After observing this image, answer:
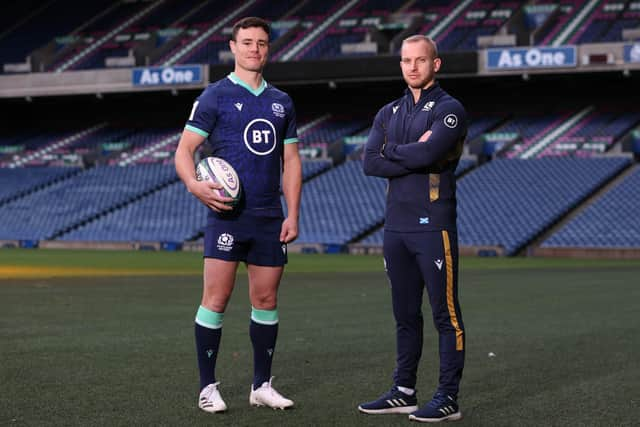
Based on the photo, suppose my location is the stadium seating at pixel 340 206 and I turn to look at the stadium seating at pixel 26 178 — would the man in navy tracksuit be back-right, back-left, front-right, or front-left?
back-left

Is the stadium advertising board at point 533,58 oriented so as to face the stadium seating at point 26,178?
no

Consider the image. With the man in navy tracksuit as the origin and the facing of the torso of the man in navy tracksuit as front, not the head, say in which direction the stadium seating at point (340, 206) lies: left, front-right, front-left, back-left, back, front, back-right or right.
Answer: back-right

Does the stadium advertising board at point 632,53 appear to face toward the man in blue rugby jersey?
yes

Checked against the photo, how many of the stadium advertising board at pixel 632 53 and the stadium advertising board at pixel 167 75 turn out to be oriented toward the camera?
2

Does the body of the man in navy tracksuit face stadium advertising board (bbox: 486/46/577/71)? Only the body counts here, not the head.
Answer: no

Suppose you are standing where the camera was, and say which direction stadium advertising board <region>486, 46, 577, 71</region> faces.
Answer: facing the viewer

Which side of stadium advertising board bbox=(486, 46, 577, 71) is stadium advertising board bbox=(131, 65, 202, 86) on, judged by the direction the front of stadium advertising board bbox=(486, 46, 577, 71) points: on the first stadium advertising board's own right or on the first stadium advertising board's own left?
on the first stadium advertising board's own right

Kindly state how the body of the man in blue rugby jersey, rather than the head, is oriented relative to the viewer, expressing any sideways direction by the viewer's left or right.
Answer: facing the viewer and to the right of the viewer

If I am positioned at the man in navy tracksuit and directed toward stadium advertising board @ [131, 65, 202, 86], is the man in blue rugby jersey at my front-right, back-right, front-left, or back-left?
front-left

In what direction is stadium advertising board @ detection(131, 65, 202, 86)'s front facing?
toward the camera

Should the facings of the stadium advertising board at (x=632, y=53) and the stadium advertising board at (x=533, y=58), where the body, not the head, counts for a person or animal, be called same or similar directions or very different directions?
same or similar directions

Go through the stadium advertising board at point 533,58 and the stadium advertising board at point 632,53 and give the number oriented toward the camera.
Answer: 2

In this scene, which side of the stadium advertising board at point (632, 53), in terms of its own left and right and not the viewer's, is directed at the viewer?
front

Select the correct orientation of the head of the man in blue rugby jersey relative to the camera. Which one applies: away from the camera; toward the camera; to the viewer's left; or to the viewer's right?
toward the camera

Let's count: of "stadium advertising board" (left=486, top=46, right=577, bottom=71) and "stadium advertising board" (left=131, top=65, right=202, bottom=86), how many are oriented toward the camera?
2

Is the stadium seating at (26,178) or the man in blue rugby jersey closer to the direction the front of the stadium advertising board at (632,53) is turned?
the man in blue rugby jersey

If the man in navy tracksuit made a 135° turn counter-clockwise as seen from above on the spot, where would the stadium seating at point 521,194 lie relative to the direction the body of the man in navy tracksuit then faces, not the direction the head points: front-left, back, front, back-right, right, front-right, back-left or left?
left

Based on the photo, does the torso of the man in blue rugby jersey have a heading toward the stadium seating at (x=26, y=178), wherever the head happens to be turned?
no
